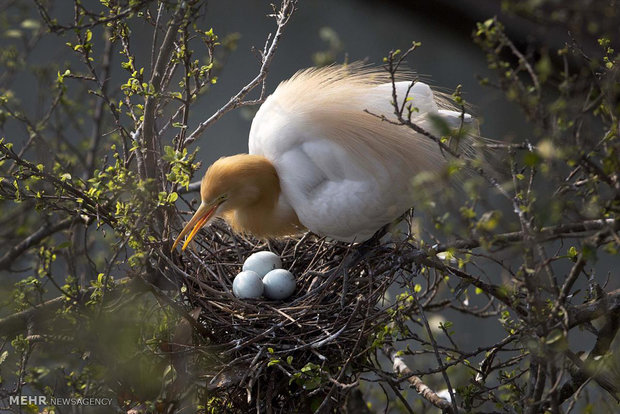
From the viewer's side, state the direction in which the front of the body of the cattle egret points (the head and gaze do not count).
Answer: to the viewer's left
